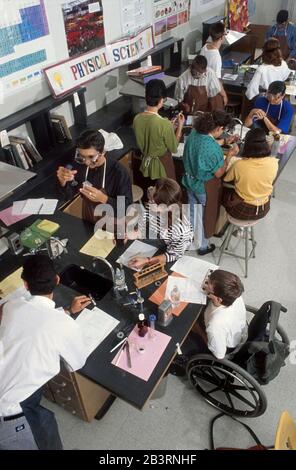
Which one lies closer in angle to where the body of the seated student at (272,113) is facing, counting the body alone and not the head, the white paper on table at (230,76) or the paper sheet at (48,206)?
the paper sheet

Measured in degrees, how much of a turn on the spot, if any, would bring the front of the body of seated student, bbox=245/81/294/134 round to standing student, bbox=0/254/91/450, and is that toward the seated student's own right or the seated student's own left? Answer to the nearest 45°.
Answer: approximately 45° to the seated student's own left

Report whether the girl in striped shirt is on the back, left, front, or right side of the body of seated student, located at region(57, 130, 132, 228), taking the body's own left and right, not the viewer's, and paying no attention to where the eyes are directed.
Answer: left

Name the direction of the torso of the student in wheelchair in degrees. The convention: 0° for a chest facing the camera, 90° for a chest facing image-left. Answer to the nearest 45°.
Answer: approximately 90°

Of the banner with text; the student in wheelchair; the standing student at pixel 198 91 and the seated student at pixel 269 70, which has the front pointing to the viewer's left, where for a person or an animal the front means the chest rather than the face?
the student in wheelchair

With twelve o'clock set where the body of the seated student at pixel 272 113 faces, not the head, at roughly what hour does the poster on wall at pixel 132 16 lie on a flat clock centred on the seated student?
The poster on wall is roughly at 2 o'clock from the seated student.

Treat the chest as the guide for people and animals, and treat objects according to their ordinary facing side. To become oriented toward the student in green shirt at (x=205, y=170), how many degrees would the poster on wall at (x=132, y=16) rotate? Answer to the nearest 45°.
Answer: approximately 45° to its right

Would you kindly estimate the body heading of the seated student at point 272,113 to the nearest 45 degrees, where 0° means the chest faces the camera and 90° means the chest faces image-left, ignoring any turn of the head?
approximately 45°

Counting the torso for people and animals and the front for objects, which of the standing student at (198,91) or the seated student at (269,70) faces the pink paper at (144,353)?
the standing student

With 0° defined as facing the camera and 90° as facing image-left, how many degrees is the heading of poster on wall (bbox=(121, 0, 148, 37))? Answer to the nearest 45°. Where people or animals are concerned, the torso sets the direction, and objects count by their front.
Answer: approximately 315°

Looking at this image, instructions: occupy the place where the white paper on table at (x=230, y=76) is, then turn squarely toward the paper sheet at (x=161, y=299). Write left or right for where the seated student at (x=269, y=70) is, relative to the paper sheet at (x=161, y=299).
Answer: left

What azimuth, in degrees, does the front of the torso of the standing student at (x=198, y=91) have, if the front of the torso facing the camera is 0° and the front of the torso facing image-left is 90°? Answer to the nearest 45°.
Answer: approximately 0°
